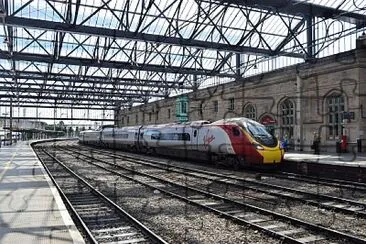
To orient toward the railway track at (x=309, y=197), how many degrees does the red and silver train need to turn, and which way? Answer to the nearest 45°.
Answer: approximately 45° to its right

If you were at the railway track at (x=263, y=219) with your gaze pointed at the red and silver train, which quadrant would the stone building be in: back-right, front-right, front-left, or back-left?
front-right

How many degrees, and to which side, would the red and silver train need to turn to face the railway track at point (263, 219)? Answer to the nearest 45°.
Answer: approximately 45° to its right

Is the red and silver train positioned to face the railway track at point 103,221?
no

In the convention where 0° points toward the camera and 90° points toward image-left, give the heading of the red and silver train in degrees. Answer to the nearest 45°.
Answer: approximately 315°

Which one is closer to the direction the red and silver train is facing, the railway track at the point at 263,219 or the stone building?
the railway track
